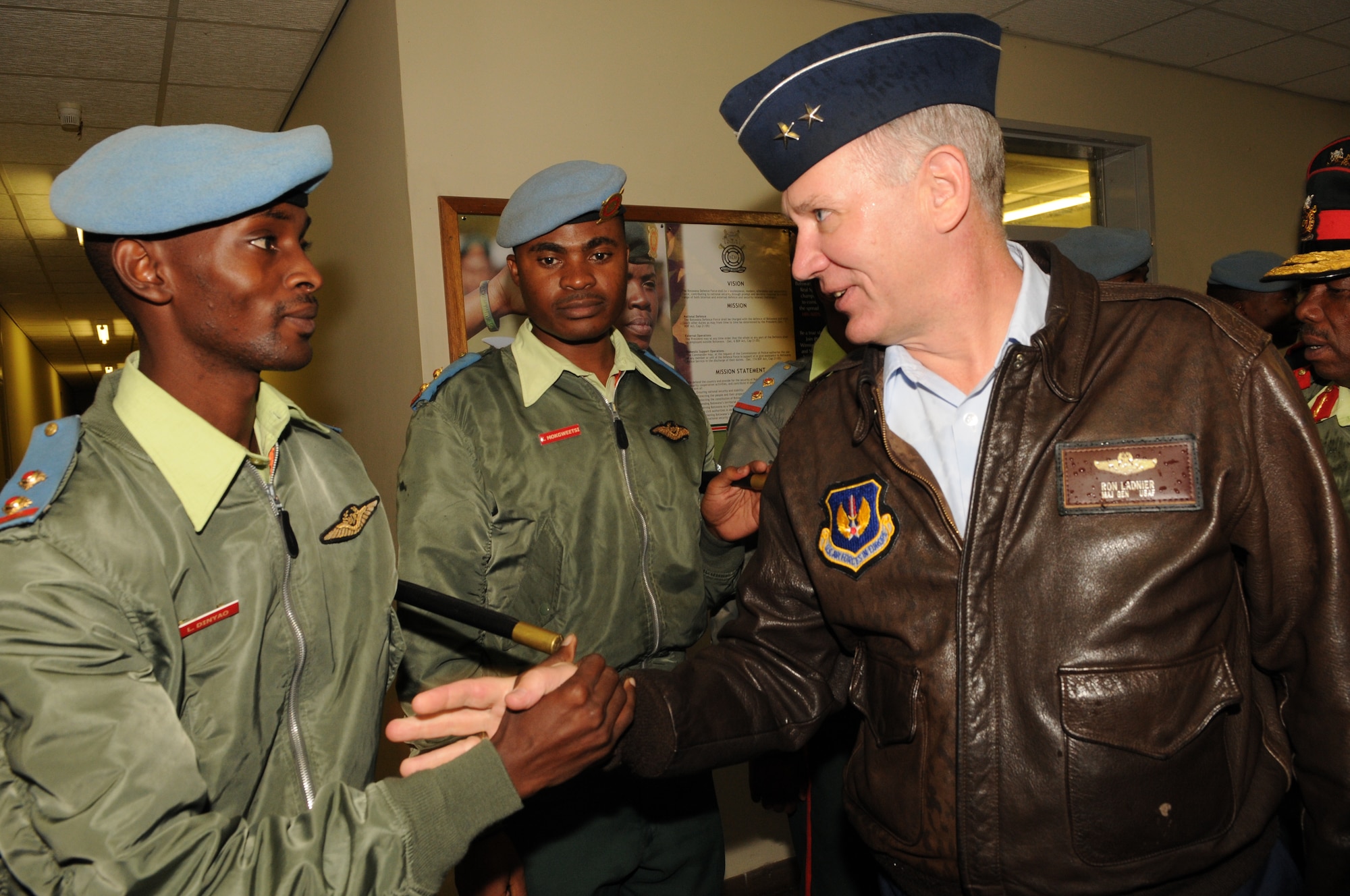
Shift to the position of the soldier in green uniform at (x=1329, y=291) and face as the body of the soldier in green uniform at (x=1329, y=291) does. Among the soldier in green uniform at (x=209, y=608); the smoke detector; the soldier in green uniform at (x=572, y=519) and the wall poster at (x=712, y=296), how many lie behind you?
0

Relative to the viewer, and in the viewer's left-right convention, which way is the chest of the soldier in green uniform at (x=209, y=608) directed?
facing the viewer and to the right of the viewer

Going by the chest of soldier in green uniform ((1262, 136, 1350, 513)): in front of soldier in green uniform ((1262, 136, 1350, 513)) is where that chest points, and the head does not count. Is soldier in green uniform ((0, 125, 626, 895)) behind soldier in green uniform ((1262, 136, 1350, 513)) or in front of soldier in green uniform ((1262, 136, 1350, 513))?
in front

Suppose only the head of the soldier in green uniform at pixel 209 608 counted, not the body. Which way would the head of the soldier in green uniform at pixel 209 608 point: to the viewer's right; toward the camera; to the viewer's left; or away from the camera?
to the viewer's right

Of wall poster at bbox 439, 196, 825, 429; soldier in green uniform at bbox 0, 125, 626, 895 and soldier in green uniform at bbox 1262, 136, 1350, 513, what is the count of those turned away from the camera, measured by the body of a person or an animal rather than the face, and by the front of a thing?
0

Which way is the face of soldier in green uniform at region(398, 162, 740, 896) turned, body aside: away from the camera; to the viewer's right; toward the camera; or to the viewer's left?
toward the camera

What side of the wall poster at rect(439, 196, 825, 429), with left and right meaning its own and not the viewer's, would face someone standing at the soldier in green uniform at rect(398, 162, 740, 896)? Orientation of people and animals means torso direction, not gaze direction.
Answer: front

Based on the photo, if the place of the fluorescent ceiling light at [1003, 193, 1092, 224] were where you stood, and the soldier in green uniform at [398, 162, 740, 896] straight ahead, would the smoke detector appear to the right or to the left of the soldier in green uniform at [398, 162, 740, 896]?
right

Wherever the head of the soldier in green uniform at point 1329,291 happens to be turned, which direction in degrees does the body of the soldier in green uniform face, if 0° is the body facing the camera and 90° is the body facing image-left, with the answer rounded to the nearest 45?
approximately 45°

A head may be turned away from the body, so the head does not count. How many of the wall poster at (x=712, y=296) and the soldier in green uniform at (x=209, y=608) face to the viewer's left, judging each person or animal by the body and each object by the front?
0

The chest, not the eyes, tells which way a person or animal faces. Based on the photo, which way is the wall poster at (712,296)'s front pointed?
toward the camera

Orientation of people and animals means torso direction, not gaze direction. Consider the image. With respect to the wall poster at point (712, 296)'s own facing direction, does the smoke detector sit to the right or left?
on its right

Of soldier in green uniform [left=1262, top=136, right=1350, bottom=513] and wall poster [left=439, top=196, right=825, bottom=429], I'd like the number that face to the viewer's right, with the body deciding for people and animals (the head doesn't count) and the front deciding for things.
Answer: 0

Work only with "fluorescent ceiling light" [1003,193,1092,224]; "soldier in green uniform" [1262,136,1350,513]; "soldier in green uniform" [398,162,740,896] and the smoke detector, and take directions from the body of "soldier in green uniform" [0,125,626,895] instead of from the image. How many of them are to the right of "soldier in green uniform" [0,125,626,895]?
0

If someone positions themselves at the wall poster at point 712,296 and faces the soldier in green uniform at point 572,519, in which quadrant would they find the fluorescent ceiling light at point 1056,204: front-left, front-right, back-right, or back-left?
back-left
